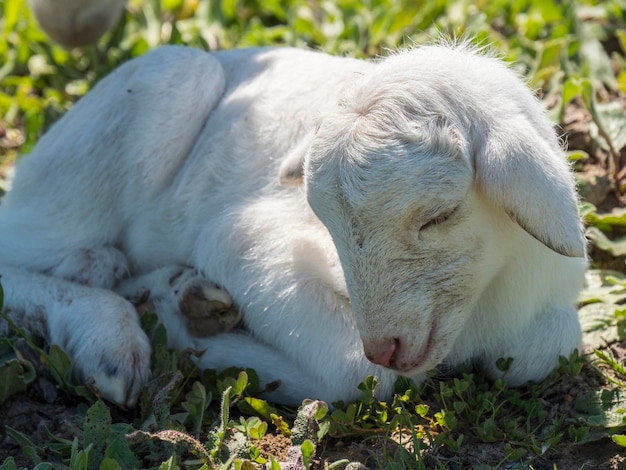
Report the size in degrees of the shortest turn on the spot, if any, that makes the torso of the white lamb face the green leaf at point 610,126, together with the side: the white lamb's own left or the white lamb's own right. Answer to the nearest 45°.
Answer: approximately 90° to the white lamb's own left

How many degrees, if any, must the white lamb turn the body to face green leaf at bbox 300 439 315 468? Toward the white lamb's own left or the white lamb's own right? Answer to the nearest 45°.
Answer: approximately 45° to the white lamb's own right

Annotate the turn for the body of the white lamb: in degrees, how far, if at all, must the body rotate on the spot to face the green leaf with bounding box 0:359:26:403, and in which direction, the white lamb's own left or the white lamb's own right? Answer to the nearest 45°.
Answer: approximately 135° to the white lamb's own right

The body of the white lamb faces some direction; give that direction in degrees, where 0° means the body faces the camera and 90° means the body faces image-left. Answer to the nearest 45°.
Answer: approximately 315°

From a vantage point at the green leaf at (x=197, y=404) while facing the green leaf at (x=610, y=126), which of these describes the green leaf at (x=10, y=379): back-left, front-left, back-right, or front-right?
back-left

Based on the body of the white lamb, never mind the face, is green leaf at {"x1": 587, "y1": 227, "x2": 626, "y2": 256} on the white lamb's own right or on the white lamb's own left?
on the white lamb's own left

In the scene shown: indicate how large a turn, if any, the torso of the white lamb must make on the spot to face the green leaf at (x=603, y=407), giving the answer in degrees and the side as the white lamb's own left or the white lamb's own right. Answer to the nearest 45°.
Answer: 0° — it already faces it
